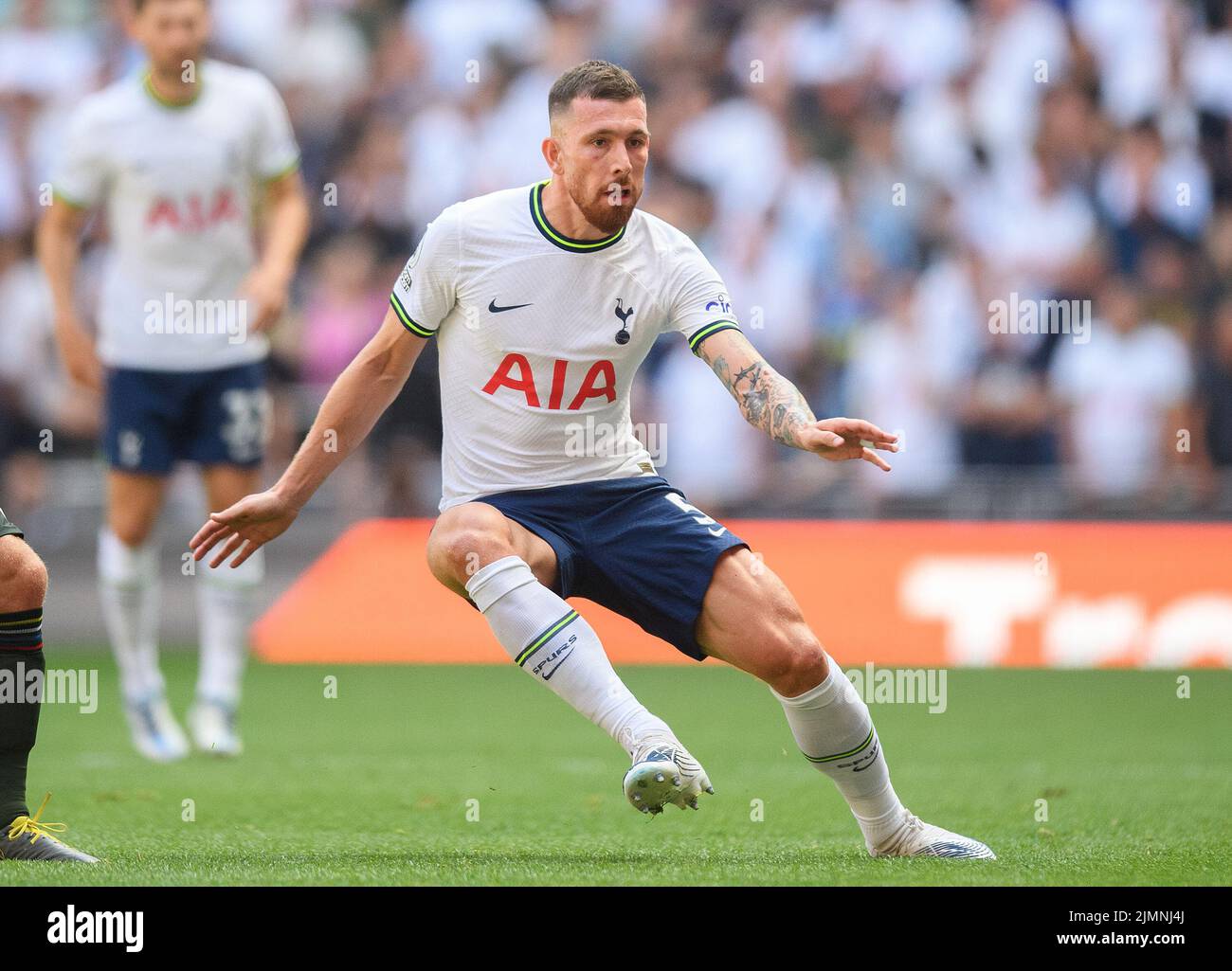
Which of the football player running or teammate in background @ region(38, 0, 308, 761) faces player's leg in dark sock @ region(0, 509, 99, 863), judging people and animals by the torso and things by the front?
teammate in background @ region(38, 0, 308, 761)

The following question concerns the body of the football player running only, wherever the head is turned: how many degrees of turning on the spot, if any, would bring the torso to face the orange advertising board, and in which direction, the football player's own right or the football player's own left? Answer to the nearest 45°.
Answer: approximately 135° to the football player's own left

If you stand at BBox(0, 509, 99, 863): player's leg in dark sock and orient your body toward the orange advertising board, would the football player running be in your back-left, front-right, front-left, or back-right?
front-right

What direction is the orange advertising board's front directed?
toward the camera

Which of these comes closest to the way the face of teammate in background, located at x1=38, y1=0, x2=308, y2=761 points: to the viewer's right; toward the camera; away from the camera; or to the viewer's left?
toward the camera

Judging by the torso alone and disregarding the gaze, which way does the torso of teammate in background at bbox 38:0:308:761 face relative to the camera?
toward the camera

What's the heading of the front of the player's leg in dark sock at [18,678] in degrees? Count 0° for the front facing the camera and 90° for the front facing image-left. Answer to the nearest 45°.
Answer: approximately 270°

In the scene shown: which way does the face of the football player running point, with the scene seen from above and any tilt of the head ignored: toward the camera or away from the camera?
toward the camera

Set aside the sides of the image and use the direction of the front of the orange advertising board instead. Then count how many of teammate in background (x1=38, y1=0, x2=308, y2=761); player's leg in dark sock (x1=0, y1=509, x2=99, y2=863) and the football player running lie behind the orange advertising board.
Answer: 0

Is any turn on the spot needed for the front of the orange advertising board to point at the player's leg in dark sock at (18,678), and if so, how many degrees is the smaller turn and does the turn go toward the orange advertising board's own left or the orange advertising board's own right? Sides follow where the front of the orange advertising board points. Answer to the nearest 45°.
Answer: approximately 45° to the orange advertising board's own right

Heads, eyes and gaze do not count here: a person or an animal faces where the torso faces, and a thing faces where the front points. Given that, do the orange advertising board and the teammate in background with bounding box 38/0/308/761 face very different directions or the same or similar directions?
same or similar directions

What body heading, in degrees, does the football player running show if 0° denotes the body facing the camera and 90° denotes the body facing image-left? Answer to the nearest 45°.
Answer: approximately 315°

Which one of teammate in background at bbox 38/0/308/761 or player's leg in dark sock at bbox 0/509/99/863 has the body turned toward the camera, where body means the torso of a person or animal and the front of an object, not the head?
teammate in background at bbox 38/0/308/761

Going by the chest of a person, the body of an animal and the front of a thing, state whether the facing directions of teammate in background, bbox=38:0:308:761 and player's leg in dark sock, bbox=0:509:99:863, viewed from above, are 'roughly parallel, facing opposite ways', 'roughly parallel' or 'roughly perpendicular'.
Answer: roughly perpendicular

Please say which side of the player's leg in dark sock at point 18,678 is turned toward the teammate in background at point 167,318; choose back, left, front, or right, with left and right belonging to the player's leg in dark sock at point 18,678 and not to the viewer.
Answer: left
